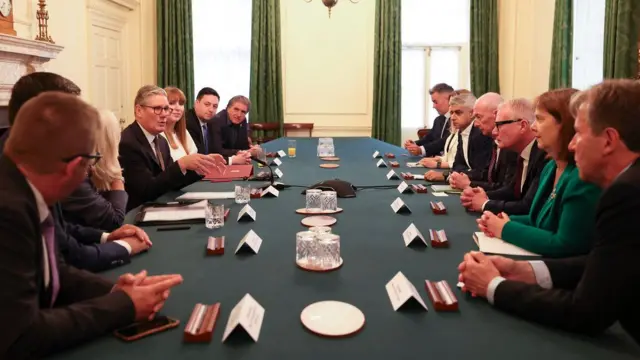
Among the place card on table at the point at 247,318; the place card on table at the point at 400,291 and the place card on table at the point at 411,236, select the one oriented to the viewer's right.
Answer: the place card on table at the point at 247,318

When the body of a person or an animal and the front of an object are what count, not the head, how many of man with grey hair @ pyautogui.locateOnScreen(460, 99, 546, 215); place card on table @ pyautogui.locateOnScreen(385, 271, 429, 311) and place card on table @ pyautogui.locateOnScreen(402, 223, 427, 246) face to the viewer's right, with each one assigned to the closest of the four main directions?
0

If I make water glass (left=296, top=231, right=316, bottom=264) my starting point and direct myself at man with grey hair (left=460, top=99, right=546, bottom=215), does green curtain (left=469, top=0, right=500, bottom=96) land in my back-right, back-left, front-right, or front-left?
front-left

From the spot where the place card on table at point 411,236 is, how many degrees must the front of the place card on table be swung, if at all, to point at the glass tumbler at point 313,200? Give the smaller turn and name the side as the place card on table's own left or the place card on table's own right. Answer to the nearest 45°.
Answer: approximately 45° to the place card on table's own right

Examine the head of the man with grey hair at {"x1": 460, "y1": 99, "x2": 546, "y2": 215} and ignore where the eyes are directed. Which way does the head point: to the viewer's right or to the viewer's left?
to the viewer's left

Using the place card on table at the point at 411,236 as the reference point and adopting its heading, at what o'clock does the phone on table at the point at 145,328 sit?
The phone on table is roughly at 10 o'clock from the place card on table.

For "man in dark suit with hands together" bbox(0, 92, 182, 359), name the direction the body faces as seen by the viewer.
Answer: to the viewer's right

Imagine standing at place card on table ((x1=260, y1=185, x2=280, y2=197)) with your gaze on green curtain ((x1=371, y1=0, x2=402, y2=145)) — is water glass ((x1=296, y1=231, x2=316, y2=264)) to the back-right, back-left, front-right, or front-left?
back-right

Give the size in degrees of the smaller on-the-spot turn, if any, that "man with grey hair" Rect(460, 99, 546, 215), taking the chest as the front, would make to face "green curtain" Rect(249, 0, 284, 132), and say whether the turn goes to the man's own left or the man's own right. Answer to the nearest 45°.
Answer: approximately 45° to the man's own right

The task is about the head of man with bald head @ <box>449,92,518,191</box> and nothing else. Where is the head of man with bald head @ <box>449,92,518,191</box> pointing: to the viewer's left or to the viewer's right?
to the viewer's left

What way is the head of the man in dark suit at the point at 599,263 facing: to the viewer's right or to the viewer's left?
to the viewer's left

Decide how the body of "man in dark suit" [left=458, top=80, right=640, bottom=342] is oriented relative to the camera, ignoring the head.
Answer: to the viewer's left

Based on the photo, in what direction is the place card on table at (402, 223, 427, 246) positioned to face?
to the viewer's left

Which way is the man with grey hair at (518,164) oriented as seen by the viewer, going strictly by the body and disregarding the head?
to the viewer's left

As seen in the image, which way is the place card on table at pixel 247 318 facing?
to the viewer's right

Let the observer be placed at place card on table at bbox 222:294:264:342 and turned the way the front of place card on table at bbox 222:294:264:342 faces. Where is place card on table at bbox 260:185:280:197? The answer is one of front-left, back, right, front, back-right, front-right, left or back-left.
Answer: left

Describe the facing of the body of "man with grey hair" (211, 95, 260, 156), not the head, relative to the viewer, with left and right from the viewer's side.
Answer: facing the viewer and to the right of the viewer

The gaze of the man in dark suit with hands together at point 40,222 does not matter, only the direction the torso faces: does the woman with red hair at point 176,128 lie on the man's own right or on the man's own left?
on the man's own left

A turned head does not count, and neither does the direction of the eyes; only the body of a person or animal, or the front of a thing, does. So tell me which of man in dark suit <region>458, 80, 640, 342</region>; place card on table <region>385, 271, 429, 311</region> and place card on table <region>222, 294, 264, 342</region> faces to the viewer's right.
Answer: place card on table <region>222, 294, 264, 342</region>
